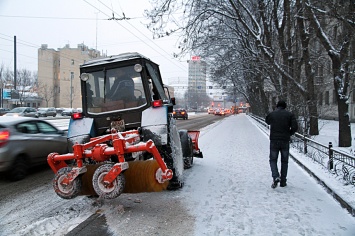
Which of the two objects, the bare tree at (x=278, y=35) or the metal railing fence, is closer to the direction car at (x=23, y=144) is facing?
the bare tree

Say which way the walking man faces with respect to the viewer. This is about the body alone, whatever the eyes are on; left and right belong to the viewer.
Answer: facing away from the viewer

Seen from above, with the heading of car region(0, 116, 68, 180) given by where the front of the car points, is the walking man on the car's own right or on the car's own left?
on the car's own right

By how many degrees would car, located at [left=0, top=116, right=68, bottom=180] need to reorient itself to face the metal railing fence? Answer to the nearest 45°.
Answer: approximately 45° to its right

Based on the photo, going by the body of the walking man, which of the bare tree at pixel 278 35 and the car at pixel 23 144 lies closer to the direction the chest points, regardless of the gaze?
the bare tree

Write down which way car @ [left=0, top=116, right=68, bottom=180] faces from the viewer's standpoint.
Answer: facing away from the viewer and to the right of the viewer

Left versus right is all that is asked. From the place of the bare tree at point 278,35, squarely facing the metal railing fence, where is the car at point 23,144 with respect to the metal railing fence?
right

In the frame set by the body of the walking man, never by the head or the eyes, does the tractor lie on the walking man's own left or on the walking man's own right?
on the walking man's own left
